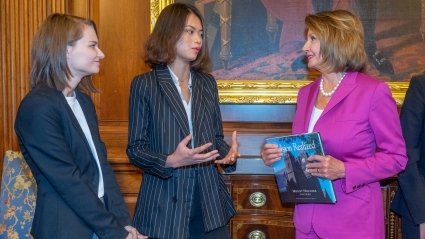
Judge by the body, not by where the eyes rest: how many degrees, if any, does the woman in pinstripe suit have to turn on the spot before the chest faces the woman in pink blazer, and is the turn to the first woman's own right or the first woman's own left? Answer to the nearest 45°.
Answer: approximately 45° to the first woman's own left

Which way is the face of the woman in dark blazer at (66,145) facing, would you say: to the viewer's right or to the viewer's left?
to the viewer's right

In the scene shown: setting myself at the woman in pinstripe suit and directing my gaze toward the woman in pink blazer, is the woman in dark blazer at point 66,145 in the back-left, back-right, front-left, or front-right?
back-right

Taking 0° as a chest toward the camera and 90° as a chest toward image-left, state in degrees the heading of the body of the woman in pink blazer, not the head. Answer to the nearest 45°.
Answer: approximately 45°

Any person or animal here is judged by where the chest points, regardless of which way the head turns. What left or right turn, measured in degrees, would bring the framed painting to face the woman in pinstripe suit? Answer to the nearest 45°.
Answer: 0° — it already faces them

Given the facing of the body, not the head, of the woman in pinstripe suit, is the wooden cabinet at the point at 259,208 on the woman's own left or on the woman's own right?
on the woman's own left

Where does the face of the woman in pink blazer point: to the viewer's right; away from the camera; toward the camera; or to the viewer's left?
to the viewer's left

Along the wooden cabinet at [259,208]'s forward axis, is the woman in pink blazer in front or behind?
in front

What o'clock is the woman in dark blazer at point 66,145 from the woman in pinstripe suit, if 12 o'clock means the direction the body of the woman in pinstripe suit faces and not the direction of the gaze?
The woman in dark blazer is roughly at 3 o'clock from the woman in pinstripe suit.

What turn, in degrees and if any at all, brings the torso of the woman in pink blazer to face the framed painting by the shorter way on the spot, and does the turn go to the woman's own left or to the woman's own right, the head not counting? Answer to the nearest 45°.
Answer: approximately 135° to the woman's own right

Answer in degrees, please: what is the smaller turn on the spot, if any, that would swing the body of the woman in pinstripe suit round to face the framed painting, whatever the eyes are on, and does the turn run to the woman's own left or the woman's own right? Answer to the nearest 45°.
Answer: approximately 90° to the woman's own left

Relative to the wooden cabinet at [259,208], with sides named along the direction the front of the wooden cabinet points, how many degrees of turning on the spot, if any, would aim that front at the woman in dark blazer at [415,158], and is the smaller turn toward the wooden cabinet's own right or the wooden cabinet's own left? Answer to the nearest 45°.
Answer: approximately 45° to the wooden cabinet's own left
